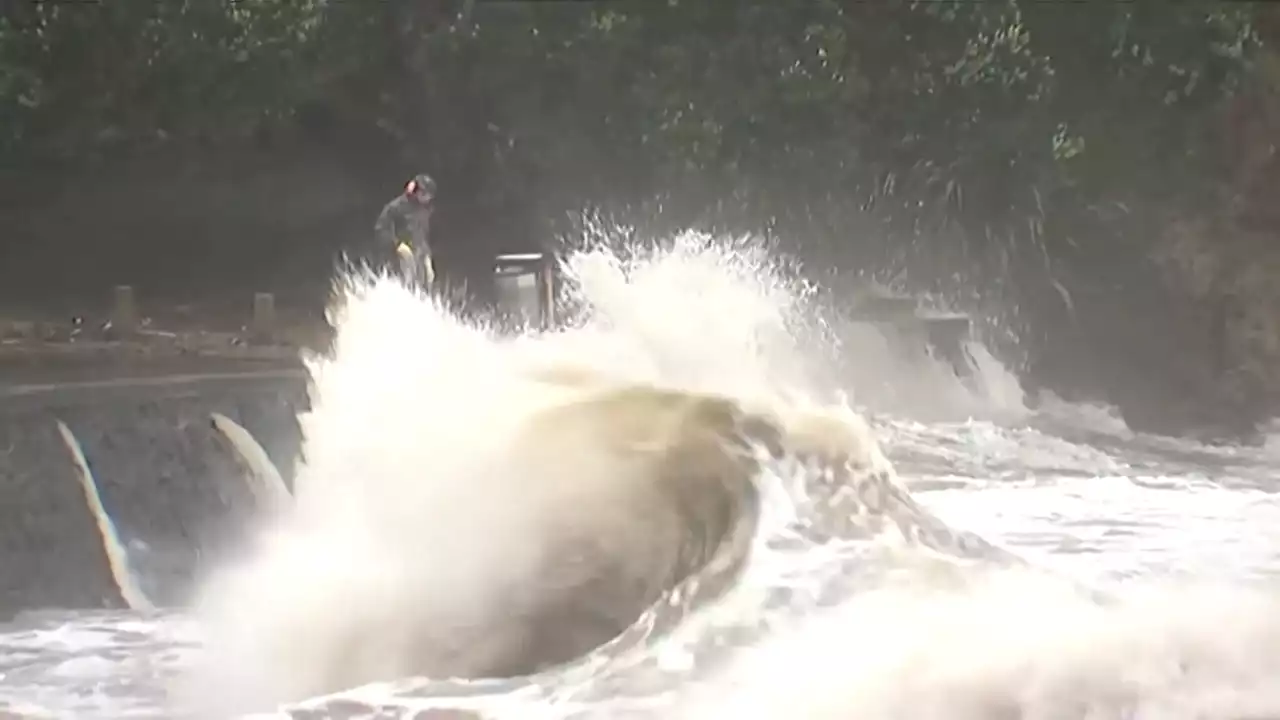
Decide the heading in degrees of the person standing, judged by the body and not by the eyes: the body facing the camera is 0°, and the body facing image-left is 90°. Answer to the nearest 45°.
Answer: approximately 315°
